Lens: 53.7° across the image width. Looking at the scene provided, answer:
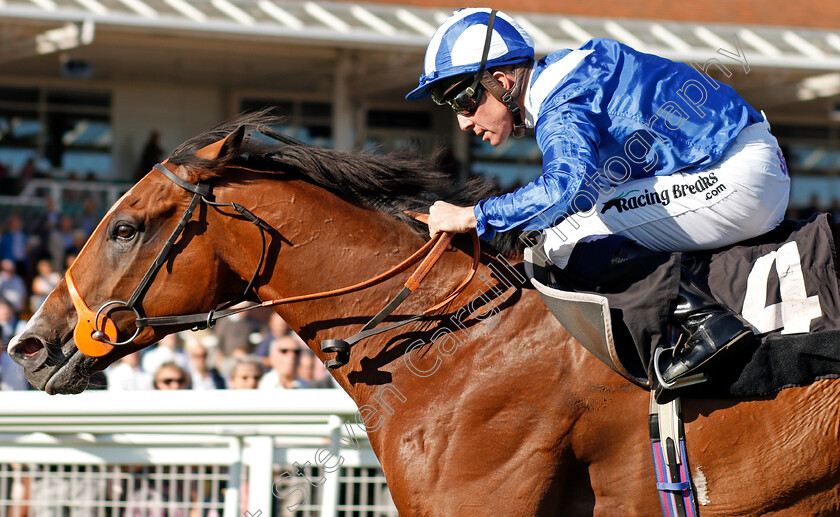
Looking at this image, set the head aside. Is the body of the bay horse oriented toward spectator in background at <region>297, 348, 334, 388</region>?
no

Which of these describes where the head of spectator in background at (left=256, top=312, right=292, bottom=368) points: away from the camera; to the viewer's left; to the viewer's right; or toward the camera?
toward the camera

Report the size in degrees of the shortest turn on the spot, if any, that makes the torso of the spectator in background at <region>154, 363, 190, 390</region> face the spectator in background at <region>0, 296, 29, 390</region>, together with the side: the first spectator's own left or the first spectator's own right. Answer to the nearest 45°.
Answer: approximately 135° to the first spectator's own right

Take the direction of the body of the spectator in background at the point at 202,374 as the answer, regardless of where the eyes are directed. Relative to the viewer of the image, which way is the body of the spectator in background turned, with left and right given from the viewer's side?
facing the viewer

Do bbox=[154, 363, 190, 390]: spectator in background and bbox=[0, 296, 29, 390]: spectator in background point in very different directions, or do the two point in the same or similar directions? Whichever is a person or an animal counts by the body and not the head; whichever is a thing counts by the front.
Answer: same or similar directions

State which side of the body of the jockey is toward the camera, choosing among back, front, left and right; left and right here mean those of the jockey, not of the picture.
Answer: left

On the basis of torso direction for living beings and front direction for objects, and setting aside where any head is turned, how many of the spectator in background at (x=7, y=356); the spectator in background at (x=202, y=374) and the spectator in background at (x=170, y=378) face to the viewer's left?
0

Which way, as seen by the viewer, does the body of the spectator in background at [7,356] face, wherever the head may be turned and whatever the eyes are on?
toward the camera

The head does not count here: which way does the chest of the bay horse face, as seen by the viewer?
to the viewer's left

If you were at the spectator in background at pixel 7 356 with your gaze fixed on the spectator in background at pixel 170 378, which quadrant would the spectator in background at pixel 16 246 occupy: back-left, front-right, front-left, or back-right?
back-left

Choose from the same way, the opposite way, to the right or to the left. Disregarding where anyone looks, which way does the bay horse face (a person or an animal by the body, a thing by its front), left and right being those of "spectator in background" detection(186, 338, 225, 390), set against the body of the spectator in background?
to the right

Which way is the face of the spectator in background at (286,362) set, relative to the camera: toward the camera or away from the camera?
toward the camera

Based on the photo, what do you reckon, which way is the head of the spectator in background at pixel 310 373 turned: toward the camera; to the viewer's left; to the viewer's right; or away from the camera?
toward the camera

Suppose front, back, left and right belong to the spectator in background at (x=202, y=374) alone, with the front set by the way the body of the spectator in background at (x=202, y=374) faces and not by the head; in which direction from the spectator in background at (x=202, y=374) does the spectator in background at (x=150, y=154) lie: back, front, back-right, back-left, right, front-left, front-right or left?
back

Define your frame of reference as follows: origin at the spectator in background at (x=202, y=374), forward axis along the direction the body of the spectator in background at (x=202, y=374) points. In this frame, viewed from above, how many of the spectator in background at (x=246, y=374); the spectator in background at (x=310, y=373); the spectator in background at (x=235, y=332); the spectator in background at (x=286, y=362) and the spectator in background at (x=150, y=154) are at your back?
2

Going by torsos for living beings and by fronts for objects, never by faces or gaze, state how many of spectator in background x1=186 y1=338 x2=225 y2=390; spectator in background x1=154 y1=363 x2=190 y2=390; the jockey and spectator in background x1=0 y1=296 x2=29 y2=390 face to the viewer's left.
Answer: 1

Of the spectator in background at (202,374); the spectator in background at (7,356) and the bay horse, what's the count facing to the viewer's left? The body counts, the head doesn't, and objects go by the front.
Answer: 1

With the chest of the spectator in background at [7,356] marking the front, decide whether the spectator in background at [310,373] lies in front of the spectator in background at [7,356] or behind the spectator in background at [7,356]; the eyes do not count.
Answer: in front

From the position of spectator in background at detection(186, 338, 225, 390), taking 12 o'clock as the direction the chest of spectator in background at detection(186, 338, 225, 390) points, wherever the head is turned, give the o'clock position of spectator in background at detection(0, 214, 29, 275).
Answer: spectator in background at detection(0, 214, 29, 275) is roughly at 5 o'clock from spectator in background at detection(186, 338, 225, 390).

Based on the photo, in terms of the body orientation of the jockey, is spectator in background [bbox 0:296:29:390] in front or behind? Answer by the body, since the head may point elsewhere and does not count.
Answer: in front
